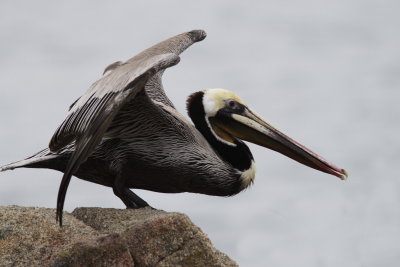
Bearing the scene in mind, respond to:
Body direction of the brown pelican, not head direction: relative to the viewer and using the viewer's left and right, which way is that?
facing to the right of the viewer
